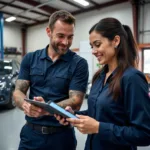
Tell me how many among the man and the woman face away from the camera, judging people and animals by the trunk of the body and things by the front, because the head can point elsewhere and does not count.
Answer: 0

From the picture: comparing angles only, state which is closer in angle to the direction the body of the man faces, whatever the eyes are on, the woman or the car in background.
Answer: the woman

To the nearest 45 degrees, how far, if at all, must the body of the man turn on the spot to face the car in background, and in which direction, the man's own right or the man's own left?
approximately 180°

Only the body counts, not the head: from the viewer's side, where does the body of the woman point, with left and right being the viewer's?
facing the viewer and to the left of the viewer

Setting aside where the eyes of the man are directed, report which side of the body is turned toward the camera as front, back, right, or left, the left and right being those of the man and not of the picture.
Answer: front

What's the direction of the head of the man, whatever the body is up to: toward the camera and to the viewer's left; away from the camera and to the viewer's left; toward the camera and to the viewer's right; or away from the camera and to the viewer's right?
toward the camera and to the viewer's right

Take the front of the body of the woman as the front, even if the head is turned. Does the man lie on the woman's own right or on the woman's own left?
on the woman's own right

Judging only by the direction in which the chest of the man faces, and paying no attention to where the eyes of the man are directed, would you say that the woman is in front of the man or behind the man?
in front

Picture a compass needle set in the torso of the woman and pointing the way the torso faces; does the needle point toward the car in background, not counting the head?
no
